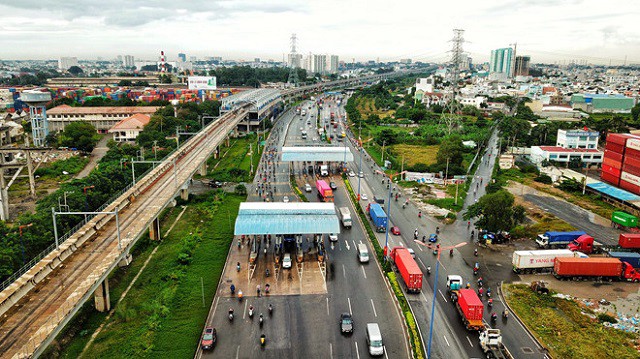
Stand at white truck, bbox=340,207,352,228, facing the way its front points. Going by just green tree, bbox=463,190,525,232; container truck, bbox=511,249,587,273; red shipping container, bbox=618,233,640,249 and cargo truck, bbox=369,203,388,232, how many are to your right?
0

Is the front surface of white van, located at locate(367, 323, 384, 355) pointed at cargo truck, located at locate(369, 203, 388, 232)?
no

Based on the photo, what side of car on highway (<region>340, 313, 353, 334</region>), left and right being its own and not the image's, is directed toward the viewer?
front

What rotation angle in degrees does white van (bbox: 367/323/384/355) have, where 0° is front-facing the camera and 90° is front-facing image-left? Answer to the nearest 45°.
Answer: approximately 0°

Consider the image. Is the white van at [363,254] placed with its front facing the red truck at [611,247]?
no

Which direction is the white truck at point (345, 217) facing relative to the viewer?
toward the camera

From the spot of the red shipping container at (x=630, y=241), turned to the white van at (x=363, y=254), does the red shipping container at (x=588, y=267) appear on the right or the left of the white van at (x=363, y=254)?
left

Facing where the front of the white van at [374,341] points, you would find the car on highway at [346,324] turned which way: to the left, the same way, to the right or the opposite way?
the same way

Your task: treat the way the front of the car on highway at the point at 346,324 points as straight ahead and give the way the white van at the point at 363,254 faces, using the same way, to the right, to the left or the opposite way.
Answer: the same way

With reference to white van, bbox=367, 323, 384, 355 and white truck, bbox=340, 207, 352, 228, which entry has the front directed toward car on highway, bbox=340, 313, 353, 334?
the white truck

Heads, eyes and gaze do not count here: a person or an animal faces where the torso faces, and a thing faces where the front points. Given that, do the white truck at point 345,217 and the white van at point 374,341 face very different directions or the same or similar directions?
same or similar directions

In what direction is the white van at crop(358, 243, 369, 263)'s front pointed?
toward the camera
